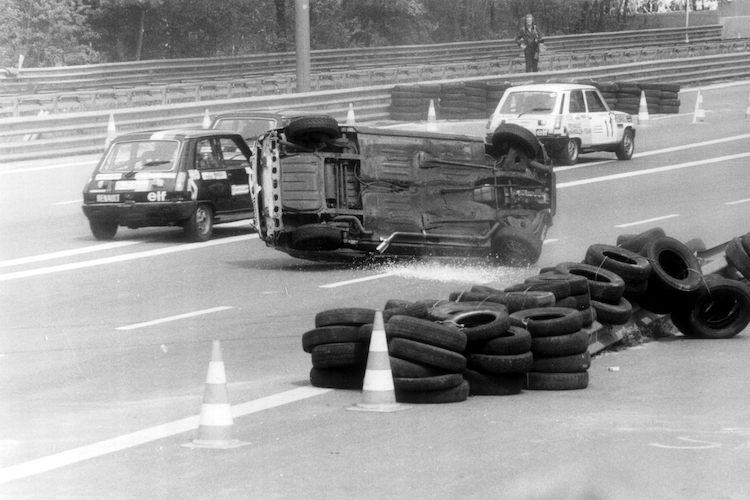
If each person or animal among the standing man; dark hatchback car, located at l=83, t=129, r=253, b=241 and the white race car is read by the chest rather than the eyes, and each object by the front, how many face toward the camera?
1

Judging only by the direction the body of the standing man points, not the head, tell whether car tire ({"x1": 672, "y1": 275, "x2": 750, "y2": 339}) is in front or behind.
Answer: in front

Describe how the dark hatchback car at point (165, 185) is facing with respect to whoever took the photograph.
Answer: facing away from the viewer and to the right of the viewer

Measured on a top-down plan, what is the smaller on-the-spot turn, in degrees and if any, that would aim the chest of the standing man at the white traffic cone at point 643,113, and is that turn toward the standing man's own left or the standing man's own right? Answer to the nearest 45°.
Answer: approximately 45° to the standing man's own left
